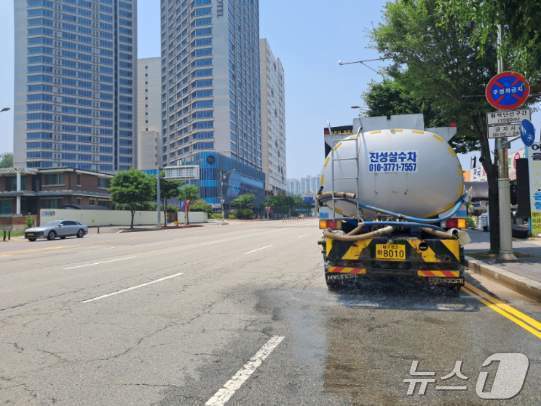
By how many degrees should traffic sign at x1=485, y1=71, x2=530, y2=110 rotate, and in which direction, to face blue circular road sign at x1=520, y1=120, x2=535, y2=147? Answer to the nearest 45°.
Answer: approximately 135° to its left

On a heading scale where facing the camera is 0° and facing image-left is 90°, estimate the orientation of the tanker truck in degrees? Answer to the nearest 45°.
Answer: approximately 180°

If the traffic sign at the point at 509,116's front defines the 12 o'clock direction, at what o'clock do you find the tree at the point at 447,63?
The tree is roughly at 4 o'clock from the traffic sign.

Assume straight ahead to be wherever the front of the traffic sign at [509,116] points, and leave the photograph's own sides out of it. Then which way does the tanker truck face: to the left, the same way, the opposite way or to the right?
the opposite way

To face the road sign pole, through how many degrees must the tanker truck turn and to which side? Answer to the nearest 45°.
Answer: approximately 45° to its right

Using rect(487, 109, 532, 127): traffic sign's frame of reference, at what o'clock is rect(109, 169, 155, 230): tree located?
The tree is roughly at 4 o'clock from the traffic sign.

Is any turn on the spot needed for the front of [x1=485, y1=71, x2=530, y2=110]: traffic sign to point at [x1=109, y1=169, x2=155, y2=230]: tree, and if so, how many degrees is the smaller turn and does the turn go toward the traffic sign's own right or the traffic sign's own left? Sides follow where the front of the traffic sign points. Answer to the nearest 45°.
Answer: approximately 135° to the traffic sign's own right

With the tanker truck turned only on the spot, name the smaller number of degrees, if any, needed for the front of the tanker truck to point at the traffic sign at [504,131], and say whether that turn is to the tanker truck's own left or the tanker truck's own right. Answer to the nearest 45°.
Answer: approximately 45° to the tanker truck's own right

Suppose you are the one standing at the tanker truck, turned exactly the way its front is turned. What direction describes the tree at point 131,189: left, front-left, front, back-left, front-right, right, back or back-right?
front-left

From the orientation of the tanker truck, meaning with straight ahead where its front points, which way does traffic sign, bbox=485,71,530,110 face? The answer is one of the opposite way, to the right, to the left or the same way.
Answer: the opposite way
